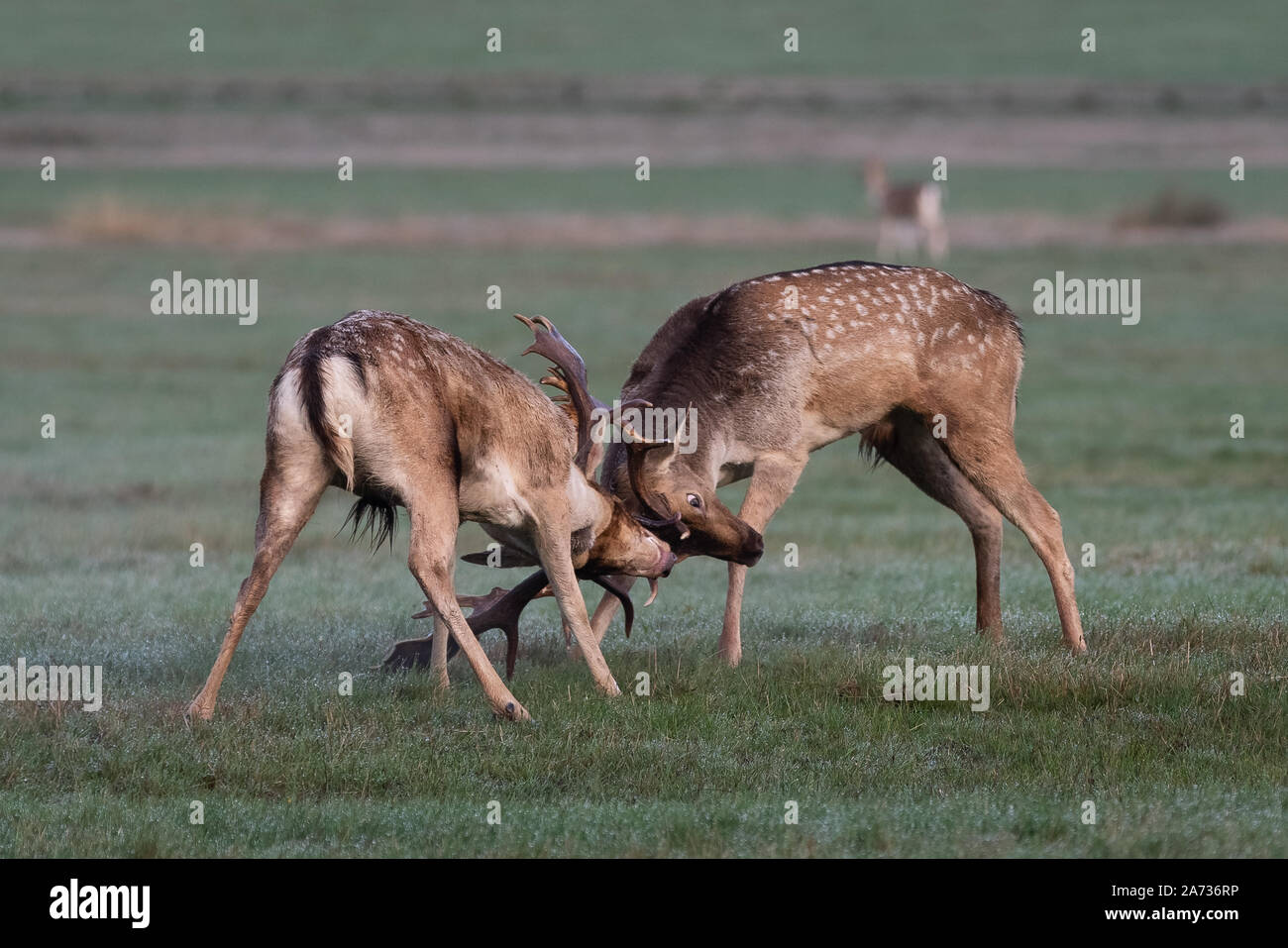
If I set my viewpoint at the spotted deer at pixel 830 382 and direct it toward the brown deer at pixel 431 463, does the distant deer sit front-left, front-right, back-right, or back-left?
back-right

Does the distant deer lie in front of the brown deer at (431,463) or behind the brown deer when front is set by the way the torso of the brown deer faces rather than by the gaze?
in front

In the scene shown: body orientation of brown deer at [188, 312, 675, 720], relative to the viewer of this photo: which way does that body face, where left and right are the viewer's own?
facing away from the viewer and to the right of the viewer

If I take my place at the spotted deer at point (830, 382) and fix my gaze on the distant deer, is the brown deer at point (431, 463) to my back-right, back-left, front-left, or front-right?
back-left

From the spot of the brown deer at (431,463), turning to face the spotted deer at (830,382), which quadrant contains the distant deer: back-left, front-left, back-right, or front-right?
front-left

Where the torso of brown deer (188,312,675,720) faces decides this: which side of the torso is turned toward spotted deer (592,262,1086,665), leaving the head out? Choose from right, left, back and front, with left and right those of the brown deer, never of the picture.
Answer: front
